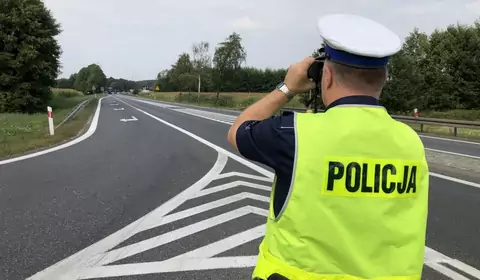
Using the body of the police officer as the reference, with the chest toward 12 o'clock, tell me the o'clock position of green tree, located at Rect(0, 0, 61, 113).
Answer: The green tree is roughly at 12 o'clock from the police officer.

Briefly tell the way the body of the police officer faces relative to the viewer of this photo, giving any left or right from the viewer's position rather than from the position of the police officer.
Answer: facing away from the viewer and to the left of the viewer
